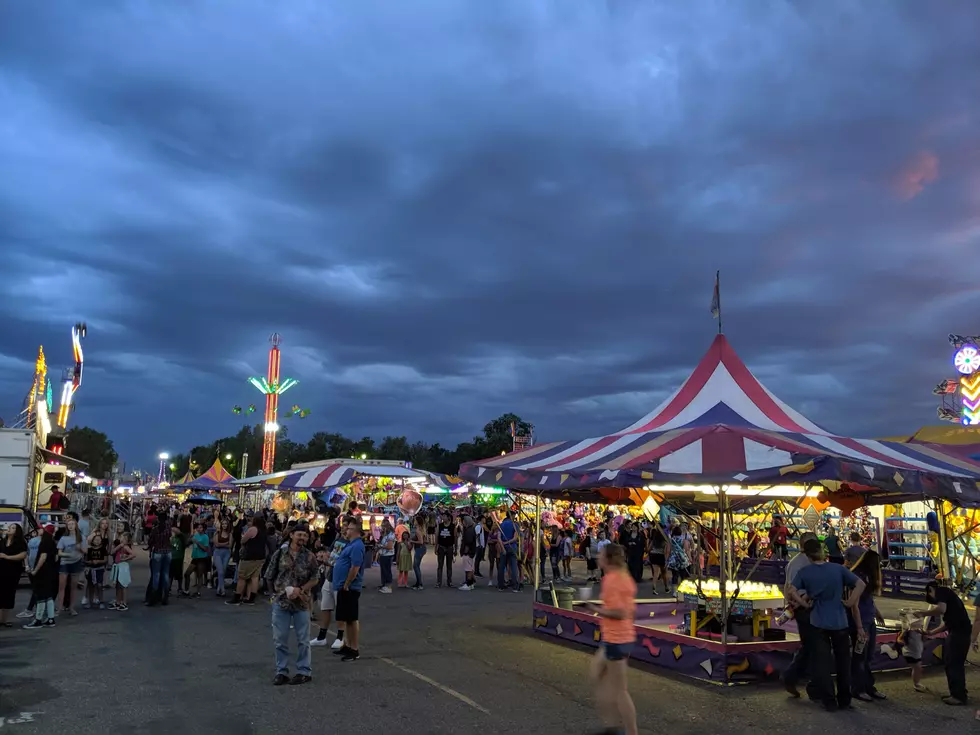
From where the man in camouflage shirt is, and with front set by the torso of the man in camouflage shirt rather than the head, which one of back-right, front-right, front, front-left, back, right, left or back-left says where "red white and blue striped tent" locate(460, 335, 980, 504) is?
left

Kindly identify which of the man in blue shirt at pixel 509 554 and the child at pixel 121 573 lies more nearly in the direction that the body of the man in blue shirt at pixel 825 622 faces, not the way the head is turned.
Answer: the man in blue shirt

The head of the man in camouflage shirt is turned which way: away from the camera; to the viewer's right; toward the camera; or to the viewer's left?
toward the camera

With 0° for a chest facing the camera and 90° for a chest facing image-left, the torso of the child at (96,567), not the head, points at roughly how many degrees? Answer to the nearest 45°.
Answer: approximately 0°

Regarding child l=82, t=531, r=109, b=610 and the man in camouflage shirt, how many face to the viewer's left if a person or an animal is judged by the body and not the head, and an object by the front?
0

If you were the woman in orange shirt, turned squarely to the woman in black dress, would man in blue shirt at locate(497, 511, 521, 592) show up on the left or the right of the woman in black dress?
right

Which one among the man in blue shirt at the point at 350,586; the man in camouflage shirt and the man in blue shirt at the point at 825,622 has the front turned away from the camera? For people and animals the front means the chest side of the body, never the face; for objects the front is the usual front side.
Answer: the man in blue shirt at the point at 825,622

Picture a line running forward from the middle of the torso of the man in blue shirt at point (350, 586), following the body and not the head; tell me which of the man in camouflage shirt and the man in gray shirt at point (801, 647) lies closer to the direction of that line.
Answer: the man in camouflage shirt

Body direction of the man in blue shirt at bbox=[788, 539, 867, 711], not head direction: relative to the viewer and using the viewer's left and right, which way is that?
facing away from the viewer

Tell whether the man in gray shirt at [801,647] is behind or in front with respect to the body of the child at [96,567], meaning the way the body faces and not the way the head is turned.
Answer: in front

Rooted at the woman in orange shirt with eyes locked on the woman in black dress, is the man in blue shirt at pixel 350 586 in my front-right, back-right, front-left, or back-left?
front-right

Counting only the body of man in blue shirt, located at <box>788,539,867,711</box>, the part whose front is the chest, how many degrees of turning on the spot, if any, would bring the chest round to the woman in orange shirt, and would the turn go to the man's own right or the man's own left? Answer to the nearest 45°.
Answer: approximately 135° to the man's own left

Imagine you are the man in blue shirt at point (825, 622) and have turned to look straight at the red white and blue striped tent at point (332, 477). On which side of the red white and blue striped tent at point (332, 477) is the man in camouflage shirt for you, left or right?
left

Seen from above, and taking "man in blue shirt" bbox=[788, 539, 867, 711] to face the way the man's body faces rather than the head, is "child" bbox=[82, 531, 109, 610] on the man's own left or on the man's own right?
on the man's own left
